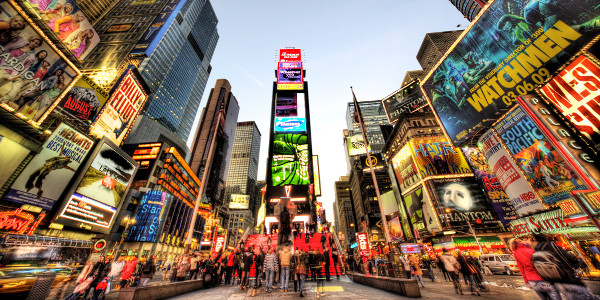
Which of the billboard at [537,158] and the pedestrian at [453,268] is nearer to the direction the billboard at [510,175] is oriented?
the pedestrian

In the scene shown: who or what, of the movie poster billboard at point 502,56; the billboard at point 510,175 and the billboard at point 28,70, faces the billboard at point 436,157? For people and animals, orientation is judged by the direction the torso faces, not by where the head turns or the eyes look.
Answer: the billboard at point 28,70

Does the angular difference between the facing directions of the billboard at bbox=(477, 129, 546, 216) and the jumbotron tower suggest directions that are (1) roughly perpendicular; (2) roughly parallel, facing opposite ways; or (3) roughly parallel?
roughly perpendicular

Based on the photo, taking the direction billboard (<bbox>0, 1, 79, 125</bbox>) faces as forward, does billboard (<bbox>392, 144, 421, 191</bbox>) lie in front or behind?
in front

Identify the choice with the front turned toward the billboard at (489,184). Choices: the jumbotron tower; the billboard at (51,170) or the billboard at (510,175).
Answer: the billboard at (51,170)

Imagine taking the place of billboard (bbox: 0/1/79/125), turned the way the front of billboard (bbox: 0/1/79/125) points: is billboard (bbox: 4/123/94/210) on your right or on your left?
on your left

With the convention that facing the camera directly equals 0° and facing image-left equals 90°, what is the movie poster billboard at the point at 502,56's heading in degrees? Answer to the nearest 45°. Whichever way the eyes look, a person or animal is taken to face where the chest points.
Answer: approximately 45°

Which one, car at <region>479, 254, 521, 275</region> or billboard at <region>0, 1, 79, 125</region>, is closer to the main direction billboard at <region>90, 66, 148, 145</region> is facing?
the car

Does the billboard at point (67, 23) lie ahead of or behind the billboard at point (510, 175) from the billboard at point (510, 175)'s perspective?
ahead

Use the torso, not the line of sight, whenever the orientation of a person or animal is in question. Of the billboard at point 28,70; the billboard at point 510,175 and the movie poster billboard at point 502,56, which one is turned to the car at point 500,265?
the billboard at point 28,70

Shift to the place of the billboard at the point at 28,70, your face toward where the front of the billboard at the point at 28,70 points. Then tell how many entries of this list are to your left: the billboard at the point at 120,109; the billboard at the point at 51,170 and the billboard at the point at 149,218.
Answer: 3
